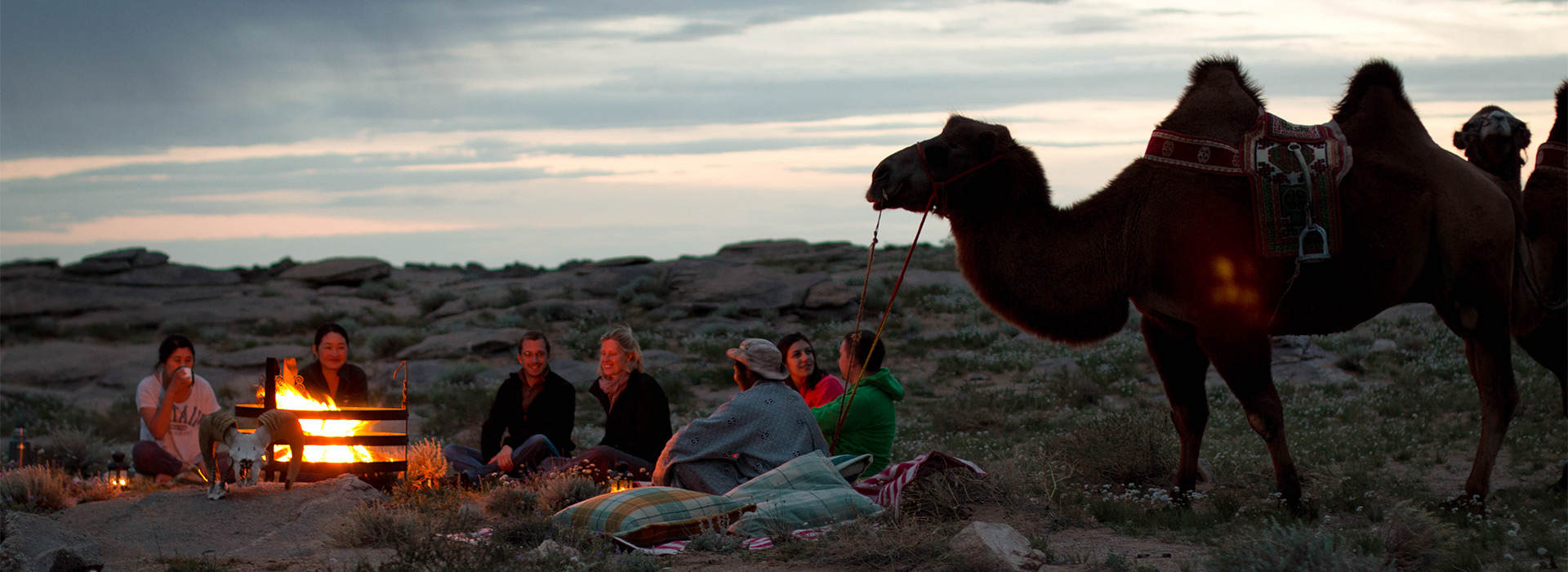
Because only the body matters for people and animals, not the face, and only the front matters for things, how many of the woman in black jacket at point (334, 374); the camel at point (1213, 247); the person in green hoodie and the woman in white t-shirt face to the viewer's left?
2

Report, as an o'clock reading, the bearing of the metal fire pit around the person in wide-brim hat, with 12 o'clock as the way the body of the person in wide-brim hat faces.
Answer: The metal fire pit is roughly at 11 o'clock from the person in wide-brim hat.

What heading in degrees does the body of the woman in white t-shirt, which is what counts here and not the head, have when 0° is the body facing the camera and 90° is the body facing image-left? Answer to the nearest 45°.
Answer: approximately 315°

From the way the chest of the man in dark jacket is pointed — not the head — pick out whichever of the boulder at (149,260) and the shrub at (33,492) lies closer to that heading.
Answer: the shrub

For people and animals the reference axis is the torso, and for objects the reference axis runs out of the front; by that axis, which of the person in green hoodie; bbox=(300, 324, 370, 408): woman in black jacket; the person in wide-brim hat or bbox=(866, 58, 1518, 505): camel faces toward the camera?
the woman in black jacket

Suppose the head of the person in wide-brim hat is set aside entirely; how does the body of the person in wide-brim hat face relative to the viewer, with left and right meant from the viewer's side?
facing away from the viewer and to the left of the viewer

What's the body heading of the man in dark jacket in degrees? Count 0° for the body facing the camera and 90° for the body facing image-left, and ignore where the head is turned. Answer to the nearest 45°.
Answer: approximately 45°

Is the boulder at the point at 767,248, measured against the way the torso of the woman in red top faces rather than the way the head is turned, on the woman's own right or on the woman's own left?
on the woman's own right

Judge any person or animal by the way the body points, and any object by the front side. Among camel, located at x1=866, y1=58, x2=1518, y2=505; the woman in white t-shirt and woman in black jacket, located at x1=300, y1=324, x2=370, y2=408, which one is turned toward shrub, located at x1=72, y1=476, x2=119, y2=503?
the camel

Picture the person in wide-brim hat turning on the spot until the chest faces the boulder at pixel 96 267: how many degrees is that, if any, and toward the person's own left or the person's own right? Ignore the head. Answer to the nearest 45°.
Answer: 0° — they already face it

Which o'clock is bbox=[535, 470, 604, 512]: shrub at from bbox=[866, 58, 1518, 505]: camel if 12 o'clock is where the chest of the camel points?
The shrub is roughly at 12 o'clock from the camel.

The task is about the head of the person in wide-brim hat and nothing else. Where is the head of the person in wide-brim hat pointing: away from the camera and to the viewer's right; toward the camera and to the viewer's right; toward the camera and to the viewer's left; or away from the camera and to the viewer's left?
away from the camera and to the viewer's left

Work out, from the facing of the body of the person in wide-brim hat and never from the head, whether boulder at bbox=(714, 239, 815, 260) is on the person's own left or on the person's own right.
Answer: on the person's own right

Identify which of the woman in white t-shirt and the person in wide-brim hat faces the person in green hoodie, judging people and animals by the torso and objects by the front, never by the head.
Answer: the woman in white t-shirt

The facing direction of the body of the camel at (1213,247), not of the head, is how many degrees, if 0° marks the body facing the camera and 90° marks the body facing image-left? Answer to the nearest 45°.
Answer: approximately 90°
